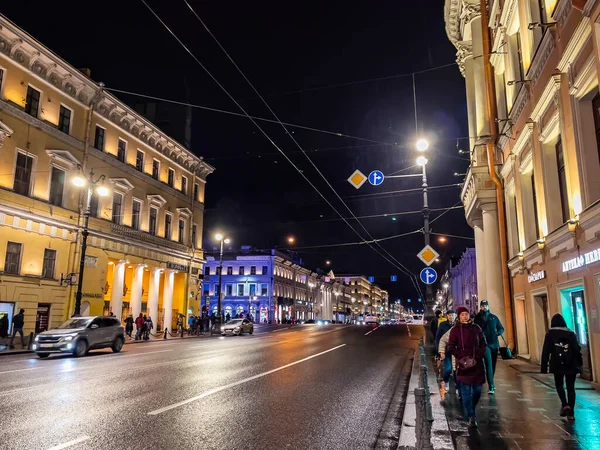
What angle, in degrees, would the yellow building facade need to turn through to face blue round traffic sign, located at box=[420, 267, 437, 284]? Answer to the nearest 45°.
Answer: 0° — it already faces it

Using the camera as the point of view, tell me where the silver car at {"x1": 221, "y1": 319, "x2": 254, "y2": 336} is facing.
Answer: facing the viewer and to the left of the viewer

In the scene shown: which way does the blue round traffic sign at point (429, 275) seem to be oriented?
toward the camera

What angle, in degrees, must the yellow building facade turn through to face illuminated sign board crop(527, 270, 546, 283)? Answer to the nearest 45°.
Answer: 0° — it already faces it

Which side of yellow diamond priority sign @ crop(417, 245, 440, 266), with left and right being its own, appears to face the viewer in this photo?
front

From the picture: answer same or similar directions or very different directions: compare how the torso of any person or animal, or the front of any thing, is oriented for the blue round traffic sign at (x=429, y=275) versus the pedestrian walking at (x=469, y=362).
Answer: same or similar directions

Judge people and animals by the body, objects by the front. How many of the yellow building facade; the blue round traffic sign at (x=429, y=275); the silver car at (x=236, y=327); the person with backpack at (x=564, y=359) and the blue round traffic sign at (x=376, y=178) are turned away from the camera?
1

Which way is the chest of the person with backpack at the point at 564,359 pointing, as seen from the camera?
away from the camera

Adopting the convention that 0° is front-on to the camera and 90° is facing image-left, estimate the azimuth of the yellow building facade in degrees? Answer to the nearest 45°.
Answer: approximately 315°

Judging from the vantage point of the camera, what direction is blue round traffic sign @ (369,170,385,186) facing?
facing the viewer

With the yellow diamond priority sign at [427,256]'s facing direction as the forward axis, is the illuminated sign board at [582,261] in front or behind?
in front

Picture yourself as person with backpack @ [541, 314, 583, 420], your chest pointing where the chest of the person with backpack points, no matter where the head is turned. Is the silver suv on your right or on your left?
on your left

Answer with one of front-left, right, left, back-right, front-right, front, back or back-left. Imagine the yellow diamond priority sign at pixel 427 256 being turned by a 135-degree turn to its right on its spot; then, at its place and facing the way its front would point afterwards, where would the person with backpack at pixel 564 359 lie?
back-left

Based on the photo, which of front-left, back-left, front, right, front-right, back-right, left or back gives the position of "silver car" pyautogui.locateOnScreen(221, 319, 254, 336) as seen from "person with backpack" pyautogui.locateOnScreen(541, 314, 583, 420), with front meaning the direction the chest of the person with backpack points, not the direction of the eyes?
front-left

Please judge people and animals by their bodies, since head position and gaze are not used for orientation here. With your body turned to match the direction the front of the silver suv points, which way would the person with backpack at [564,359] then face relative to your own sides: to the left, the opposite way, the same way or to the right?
the opposite way

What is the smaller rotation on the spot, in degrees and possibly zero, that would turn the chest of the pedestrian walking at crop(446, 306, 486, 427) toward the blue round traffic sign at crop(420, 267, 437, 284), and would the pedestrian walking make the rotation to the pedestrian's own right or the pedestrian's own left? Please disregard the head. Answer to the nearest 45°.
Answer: approximately 180°

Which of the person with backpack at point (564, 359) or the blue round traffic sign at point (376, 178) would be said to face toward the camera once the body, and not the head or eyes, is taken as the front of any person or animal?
the blue round traffic sign
